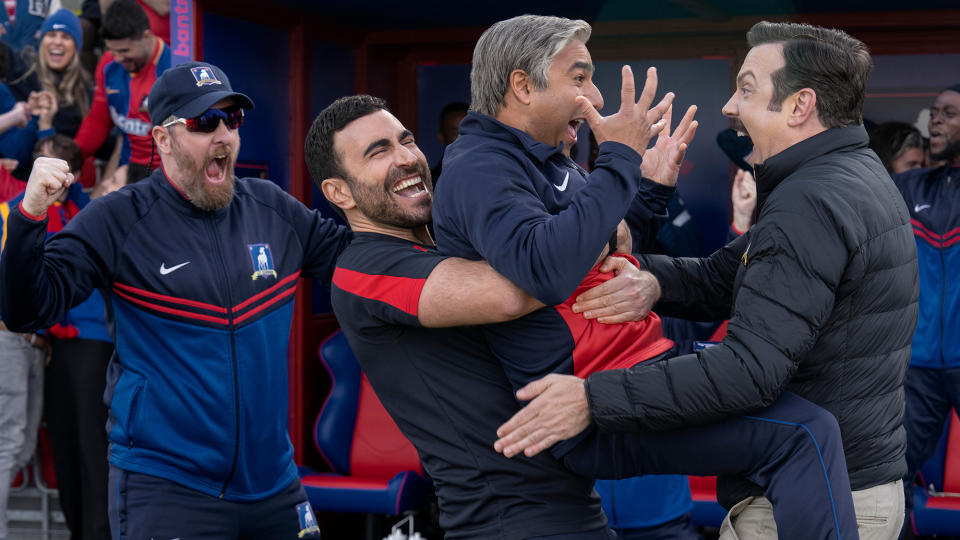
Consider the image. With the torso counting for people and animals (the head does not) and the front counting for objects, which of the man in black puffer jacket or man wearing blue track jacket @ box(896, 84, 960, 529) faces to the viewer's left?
the man in black puffer jacket

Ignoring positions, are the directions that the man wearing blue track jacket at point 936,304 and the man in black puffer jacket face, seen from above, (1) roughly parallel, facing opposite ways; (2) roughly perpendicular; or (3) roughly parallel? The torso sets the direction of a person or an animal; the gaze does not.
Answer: roughly perpendicular

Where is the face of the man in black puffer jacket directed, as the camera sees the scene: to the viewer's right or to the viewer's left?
to the viewer's left

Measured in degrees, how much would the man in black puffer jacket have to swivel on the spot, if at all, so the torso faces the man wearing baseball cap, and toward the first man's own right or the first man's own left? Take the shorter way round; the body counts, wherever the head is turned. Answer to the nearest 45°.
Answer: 0° — they already face them

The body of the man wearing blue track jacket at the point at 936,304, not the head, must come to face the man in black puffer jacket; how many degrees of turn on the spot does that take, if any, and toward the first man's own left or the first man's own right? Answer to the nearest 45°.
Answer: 0° — they already face them

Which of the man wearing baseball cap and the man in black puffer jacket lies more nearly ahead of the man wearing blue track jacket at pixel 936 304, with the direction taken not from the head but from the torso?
the man in black puffer jacket

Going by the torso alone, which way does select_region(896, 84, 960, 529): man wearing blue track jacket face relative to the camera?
toward the camera

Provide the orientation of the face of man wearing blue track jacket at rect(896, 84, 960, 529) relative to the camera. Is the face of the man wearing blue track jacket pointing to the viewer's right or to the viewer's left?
to the viewer's left

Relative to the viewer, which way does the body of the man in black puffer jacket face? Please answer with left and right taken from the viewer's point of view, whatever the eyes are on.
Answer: facing to the left of the viewer

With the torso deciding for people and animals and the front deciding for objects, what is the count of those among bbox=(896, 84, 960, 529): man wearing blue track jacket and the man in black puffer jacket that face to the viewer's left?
1

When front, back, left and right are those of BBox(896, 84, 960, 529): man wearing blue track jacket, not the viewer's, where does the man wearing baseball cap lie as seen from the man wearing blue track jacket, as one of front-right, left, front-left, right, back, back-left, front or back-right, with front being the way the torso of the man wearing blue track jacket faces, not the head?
front-right
